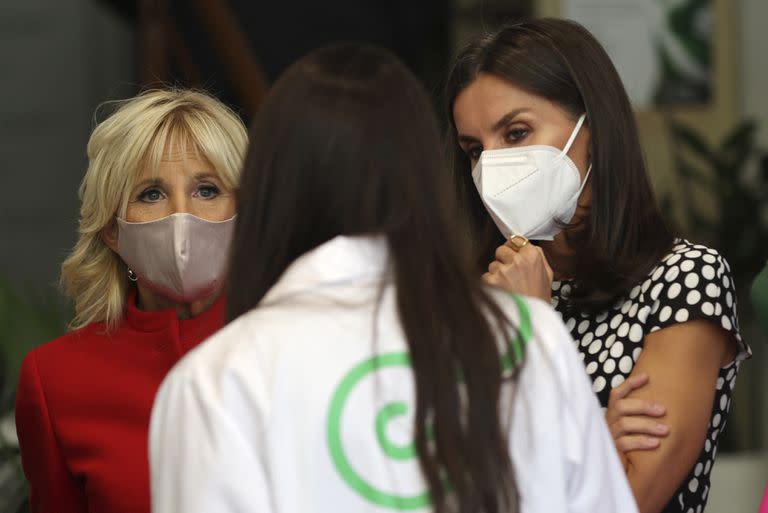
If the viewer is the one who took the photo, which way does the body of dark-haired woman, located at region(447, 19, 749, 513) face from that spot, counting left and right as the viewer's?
facing the viewer and to the left of the viewer

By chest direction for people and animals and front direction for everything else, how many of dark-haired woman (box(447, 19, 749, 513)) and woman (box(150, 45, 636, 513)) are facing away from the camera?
1

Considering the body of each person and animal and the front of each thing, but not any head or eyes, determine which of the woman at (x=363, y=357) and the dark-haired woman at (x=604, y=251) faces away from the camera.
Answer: the woman

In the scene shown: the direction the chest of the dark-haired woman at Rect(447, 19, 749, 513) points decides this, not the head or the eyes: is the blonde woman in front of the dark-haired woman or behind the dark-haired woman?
in front

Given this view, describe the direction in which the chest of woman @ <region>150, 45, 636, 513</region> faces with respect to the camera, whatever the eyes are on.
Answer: away from the camera

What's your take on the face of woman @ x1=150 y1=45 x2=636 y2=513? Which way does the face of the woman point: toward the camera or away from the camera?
away from the camera

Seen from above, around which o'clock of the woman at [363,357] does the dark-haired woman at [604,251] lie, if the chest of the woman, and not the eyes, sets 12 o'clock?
The dark-haired woman is roughly at 1 o'clock from the woman.

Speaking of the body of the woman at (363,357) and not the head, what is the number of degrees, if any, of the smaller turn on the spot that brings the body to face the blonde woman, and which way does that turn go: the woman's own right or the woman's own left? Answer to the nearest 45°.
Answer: approximately 45° to the woman's own left

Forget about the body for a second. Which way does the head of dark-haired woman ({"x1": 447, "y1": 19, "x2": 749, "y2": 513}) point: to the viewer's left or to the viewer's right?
to the viewer's left

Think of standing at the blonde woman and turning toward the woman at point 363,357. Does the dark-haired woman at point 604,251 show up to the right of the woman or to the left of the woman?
left
